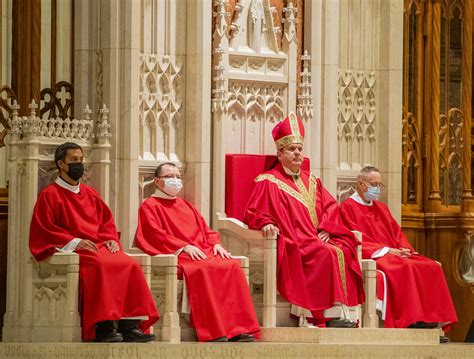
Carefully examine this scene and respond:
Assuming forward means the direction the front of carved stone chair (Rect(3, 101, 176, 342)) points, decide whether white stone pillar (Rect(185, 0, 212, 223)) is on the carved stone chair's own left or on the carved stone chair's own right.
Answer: on the carved stone chair's own left

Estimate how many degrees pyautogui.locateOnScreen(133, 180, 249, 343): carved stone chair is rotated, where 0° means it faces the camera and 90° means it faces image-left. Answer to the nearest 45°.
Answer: approximately 315°

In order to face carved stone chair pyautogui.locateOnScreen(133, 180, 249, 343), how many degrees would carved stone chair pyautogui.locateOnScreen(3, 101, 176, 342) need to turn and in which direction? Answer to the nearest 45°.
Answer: approximately 45° to its left

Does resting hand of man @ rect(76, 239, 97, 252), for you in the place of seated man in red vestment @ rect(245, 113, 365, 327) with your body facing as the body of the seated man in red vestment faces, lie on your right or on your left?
on your right

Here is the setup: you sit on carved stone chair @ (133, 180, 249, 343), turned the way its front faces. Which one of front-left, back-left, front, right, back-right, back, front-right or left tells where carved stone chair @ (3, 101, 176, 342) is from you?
back-right

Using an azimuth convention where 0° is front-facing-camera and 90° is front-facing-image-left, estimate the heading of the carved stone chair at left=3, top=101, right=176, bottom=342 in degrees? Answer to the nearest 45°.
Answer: approximately 315°
